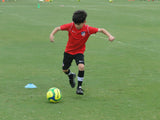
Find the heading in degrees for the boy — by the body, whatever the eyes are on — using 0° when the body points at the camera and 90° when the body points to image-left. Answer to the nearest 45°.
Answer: approximately 0°
